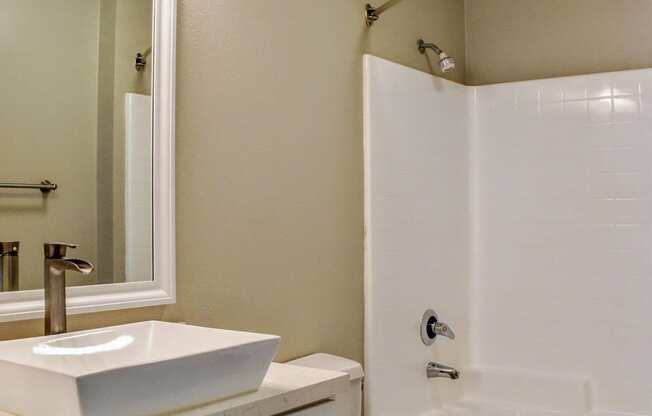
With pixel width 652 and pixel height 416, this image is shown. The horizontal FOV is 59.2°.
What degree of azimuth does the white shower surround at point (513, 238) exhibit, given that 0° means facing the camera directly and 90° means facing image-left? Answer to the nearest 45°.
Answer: approximately 45°

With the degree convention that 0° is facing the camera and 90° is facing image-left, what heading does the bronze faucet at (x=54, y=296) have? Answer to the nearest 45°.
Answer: approximately 315°

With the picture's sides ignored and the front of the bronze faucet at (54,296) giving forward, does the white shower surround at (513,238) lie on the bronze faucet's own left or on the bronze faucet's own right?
on the bronze faucet's own left
